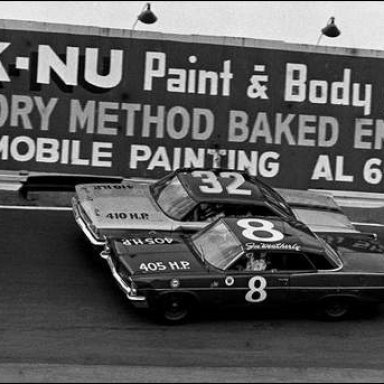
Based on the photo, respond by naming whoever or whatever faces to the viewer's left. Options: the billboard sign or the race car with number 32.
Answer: the race car with number 32

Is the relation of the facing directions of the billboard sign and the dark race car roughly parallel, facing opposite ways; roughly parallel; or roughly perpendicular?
roughly perpendicular

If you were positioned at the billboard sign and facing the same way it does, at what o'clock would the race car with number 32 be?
The race car with number 32 is roughly at 12 o'clock from the billboard sign.

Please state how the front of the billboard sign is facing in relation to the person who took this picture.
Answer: facing the viewer

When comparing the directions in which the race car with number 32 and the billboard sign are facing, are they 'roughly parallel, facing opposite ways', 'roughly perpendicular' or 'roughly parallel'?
roughly perpendicular

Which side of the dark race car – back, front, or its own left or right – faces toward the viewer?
left

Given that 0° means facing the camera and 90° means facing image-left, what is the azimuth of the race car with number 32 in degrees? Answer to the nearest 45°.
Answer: approximately 90°

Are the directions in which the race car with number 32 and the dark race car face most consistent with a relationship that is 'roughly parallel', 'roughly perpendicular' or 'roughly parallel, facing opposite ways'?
roughly parallel

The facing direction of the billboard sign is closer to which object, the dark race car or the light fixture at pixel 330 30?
the dark race car
